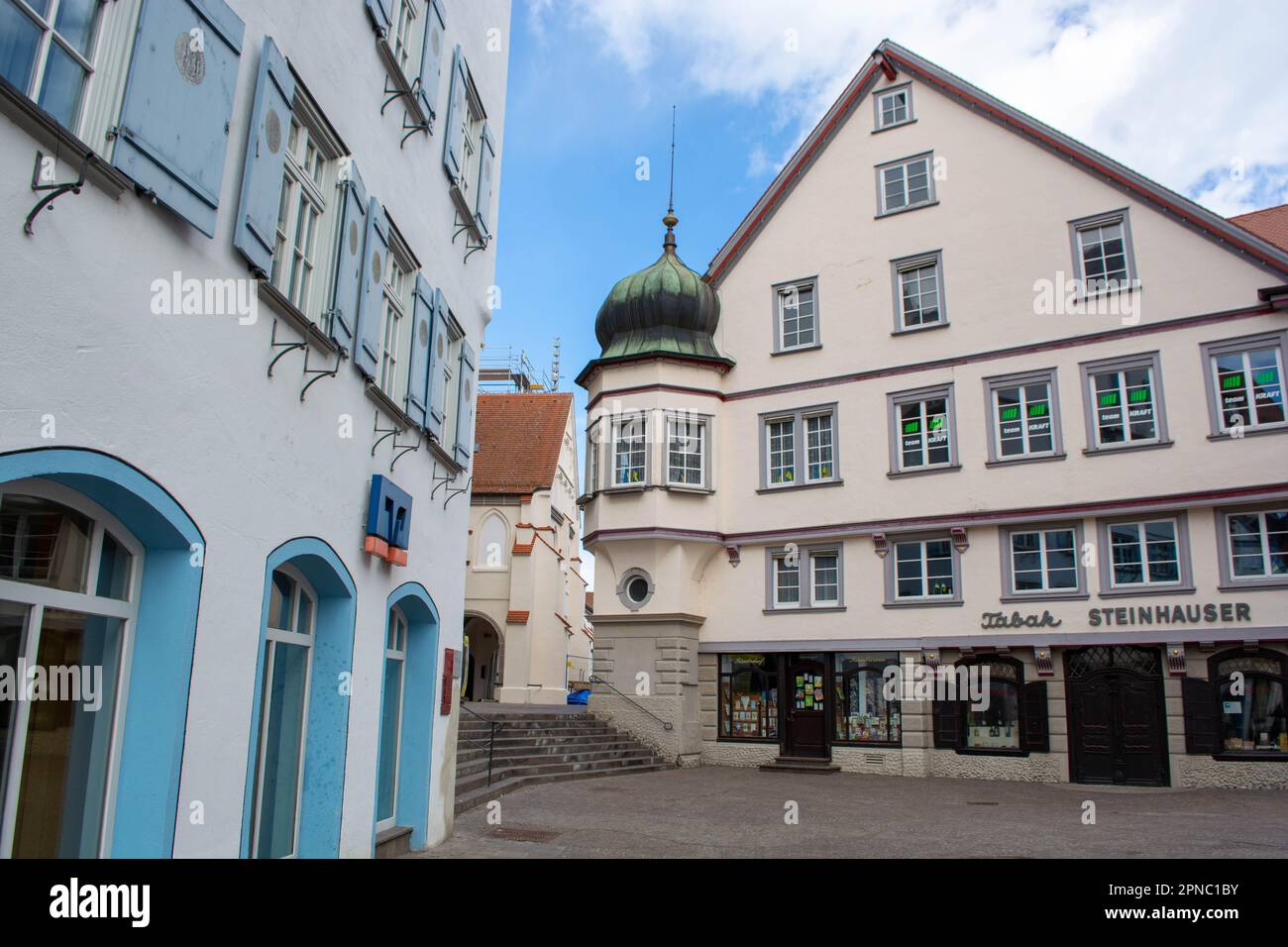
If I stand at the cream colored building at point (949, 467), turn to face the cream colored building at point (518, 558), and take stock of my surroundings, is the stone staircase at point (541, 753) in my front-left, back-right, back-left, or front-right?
front-left

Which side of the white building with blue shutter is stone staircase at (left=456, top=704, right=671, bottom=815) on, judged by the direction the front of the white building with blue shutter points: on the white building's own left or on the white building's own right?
on the white building's own left

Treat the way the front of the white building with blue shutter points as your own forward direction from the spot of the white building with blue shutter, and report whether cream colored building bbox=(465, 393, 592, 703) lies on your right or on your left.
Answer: on your left

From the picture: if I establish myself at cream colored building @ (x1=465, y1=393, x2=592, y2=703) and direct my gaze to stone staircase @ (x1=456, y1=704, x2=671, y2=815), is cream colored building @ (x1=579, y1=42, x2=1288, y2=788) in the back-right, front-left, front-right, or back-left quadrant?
front-left

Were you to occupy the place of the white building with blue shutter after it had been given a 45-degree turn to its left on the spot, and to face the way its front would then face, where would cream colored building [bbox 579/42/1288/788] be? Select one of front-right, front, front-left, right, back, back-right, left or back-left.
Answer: front-left

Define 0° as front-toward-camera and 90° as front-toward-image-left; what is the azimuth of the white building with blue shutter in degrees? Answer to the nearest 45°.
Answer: approximately 315°
